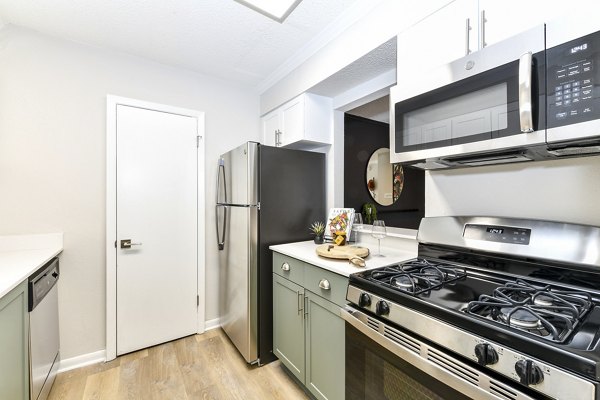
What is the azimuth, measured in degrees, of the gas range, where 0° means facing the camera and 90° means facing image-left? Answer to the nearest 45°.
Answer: approximately 45°

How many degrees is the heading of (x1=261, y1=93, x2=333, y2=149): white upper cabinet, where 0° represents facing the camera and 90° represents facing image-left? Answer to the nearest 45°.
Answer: approximately 45°

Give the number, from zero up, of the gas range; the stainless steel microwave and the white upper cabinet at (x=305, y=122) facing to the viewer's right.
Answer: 0

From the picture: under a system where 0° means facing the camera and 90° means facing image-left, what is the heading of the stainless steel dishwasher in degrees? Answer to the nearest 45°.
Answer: approximately 270°

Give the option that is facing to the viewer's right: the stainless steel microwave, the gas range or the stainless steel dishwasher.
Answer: the stainless steel dishwasher

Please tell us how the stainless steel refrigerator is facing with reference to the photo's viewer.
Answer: facing the viewer and to the left of the viewer

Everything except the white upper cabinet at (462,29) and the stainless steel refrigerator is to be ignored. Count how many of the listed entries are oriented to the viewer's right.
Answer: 0
